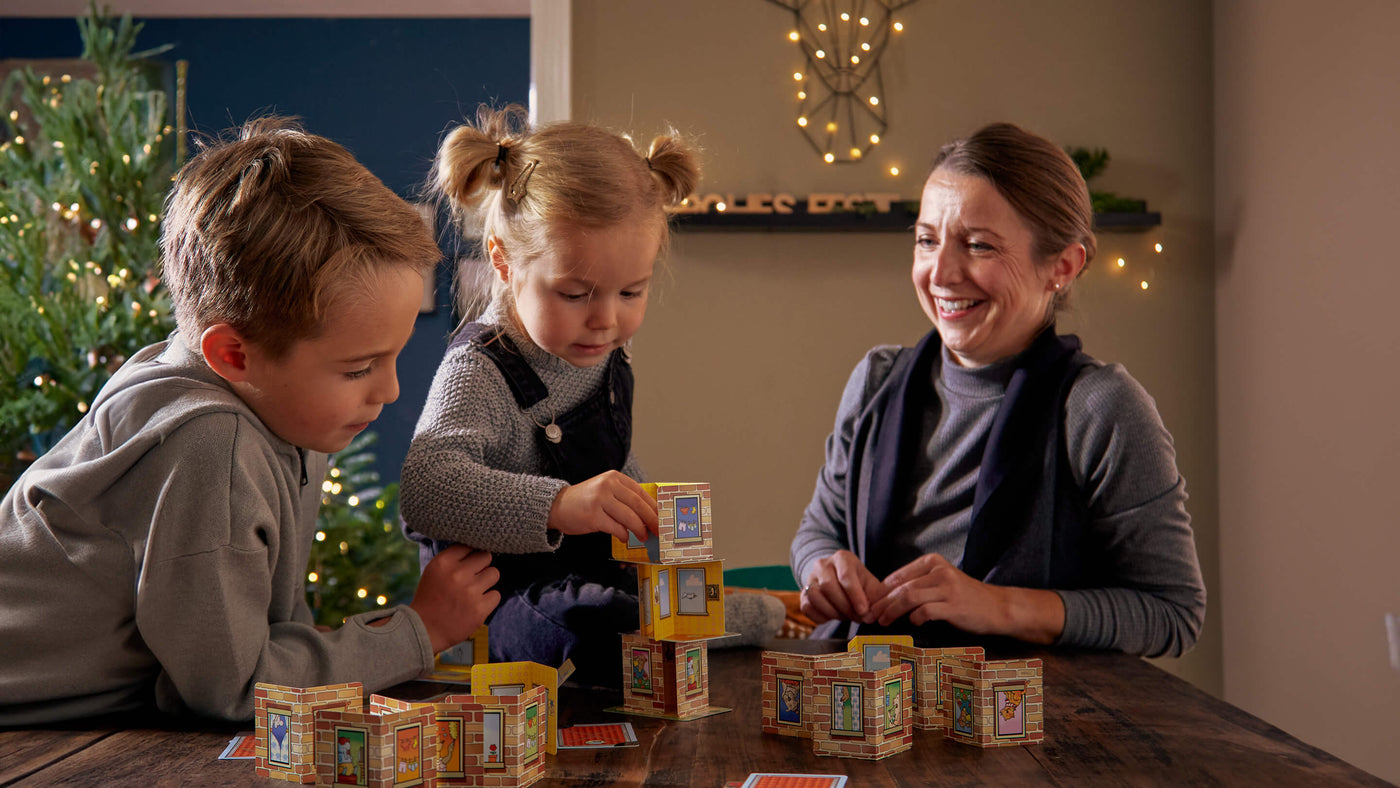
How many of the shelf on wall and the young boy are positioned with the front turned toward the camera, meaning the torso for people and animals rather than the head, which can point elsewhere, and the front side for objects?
1

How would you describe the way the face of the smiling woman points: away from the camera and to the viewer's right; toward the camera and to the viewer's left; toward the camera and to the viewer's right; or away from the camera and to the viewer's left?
toward the camera and to the viewer's left

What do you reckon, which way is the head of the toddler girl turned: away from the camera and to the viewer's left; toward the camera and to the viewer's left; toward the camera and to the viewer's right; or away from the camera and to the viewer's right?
toward the camera and to the viewer's right

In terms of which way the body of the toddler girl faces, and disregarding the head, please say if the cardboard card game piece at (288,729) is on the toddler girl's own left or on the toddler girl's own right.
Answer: on the toddler girl's own right

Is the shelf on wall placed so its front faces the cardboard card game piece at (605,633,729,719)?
yes

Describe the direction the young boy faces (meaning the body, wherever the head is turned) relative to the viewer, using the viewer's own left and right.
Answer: facing to the right of the viewer

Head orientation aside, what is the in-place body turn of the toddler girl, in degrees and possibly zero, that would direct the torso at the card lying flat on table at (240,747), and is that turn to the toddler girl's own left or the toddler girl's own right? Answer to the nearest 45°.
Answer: approximately 90° to the toddler girl's own right

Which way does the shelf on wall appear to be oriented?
toward the camera

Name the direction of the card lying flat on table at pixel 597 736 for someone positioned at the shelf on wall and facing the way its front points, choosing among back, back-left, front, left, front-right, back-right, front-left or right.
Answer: front

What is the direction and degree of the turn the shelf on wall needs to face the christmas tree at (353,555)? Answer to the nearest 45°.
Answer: approximately 90° to its right

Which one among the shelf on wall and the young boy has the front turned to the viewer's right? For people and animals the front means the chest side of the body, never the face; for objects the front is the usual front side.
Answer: the young boy

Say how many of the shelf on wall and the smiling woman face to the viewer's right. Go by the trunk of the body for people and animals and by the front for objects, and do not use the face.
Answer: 0

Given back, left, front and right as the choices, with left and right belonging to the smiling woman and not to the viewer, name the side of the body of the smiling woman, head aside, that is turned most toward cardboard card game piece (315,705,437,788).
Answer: front

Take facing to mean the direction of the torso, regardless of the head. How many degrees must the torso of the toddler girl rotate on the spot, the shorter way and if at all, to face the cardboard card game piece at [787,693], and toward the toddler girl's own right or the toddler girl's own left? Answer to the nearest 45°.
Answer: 0° — they already face it

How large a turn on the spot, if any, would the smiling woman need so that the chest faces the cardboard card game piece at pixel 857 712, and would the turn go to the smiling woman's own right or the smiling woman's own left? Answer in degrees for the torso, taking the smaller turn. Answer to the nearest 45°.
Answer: approximately 45° to the smiling woman's own left
